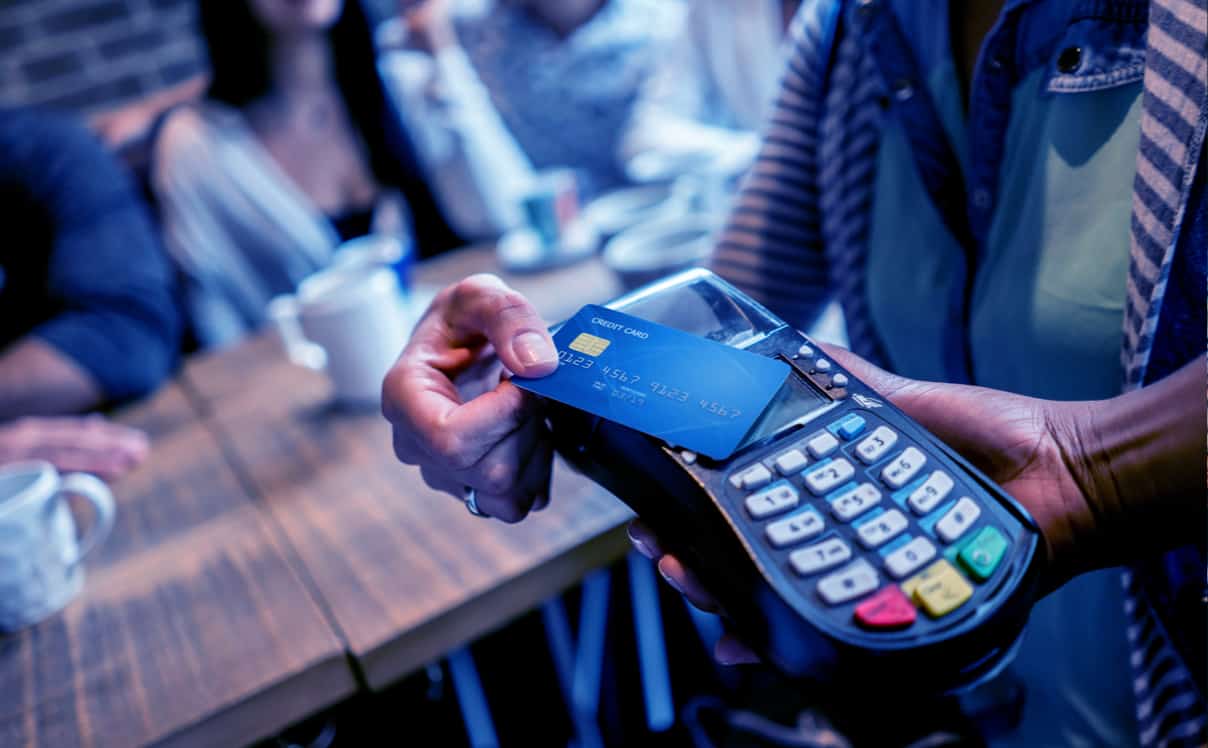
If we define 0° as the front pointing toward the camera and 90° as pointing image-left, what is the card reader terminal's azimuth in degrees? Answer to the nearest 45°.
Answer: approximately 315°

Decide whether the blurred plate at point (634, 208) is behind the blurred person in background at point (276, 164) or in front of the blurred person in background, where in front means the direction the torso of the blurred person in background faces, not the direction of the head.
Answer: in front

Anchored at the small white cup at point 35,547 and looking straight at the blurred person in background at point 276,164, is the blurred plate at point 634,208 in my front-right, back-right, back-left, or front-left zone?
front-right

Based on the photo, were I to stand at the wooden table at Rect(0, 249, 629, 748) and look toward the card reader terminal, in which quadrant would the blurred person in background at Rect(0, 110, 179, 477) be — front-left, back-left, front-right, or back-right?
back-left

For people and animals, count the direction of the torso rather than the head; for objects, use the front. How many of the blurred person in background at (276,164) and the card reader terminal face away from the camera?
0

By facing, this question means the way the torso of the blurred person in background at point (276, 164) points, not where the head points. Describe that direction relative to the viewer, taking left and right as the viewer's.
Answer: facing the viewer and to the right of the viewer

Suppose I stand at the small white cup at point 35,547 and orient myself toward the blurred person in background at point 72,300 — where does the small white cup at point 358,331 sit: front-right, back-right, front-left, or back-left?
front-right

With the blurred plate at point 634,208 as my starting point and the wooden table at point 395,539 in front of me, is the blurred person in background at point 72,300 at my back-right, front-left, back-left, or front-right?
front-right
